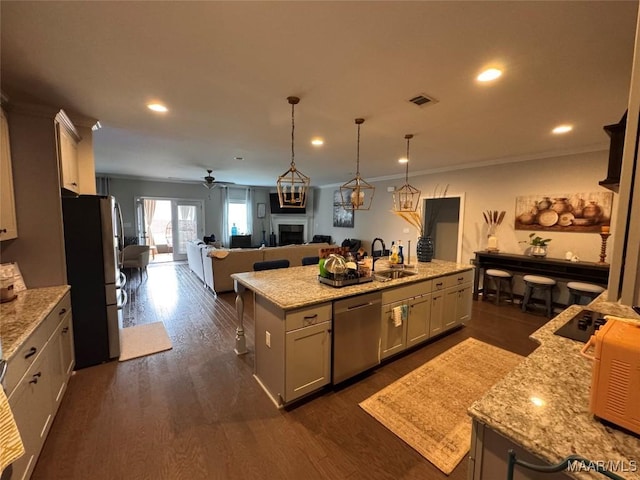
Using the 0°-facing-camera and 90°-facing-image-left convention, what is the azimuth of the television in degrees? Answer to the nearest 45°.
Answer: approximately 0°

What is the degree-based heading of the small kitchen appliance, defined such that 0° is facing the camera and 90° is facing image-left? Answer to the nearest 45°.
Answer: approximately 135°

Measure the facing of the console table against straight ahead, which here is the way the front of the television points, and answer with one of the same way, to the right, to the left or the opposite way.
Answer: to the right

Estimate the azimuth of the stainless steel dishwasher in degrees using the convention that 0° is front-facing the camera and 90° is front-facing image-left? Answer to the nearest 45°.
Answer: approximately 315°

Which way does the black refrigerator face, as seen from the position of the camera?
facing to the right of the viewer

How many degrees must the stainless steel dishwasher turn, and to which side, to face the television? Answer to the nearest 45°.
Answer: approximately 180°

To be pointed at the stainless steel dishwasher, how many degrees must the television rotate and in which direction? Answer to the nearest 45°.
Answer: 0° — it already faces it

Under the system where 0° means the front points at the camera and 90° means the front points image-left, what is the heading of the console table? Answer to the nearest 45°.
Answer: approximately 45°

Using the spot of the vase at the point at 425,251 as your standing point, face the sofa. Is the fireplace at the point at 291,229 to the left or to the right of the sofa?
right

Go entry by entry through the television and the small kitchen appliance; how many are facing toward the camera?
1
